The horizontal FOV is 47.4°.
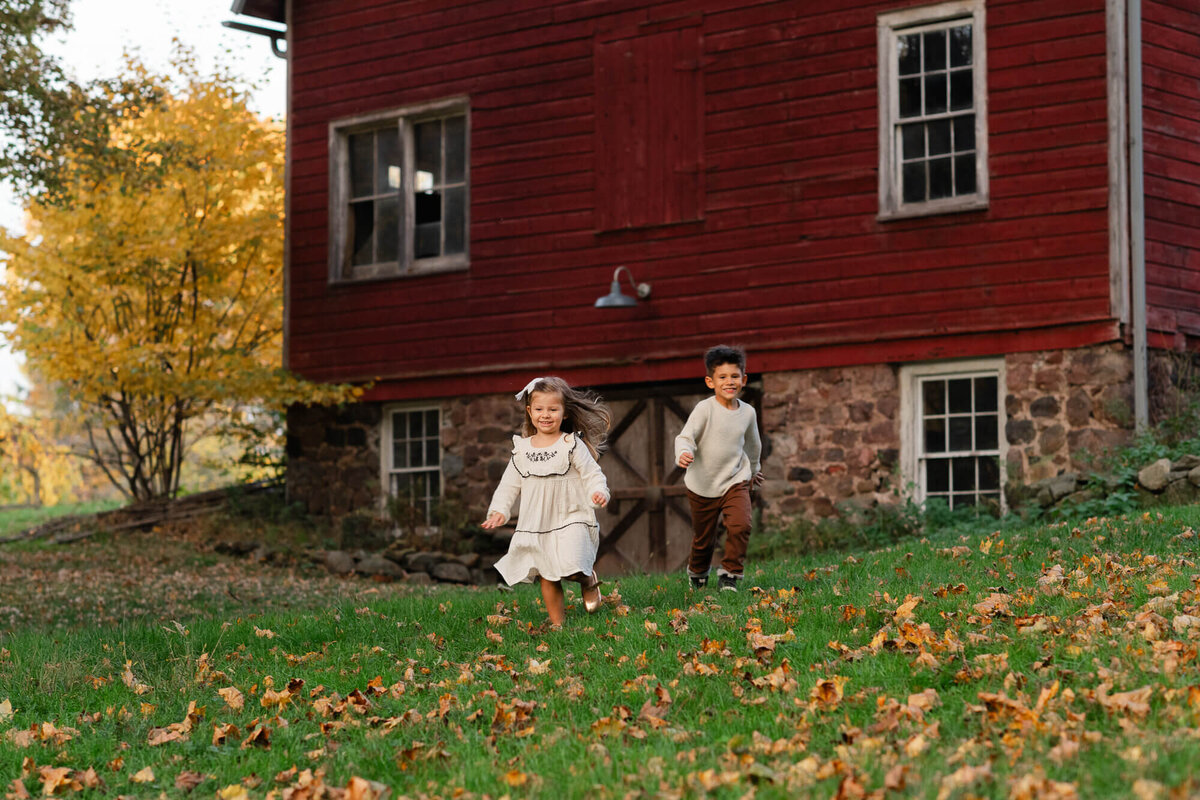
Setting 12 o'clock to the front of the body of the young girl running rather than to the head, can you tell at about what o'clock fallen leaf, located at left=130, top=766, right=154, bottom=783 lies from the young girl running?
The fallen leaf is roughly at 1 o'clock from the young girl running.

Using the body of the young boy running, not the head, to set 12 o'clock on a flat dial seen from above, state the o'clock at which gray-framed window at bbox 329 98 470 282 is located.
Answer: The gray-framed window is roughly at 5 o'clock from the young boy running.

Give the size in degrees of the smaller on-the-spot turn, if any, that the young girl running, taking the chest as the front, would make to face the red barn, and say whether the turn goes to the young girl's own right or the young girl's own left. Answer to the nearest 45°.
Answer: approximately 180°

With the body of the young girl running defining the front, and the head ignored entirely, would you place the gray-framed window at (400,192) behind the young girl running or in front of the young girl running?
behind

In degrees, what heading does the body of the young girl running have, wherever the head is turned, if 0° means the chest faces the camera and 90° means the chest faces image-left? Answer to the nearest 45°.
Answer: approximately 0°

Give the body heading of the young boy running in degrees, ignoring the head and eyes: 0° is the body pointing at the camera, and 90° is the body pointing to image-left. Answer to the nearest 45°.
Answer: approximately 0°

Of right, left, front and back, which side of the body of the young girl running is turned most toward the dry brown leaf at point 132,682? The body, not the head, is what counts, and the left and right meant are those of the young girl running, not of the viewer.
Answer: right

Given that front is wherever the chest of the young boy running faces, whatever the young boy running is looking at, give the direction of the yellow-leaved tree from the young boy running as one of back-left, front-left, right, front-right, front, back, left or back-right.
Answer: back-right

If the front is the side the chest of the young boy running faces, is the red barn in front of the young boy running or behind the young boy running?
behind

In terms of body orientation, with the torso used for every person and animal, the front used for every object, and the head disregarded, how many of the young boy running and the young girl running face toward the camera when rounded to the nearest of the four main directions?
2
